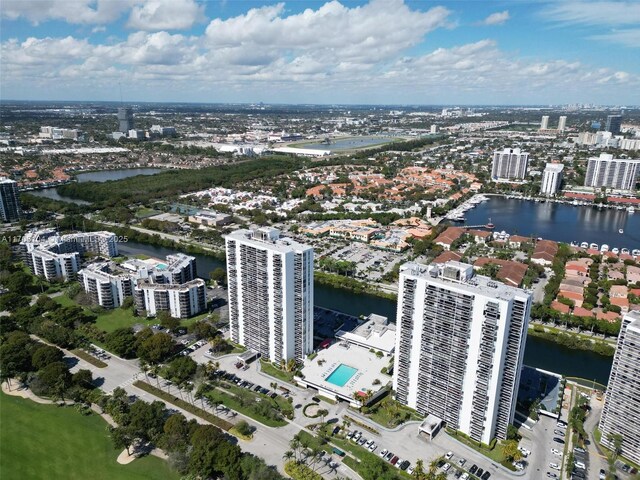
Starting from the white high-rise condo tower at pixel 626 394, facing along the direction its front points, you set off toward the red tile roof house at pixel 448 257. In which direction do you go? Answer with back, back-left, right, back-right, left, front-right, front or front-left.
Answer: right

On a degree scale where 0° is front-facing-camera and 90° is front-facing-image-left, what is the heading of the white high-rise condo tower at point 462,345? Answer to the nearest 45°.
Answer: approximately 45°

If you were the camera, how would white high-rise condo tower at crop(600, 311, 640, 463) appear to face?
facing the viewer and to the left of the viewer

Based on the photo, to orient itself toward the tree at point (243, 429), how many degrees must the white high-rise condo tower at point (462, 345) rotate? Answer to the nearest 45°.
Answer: approximately 45° to its right

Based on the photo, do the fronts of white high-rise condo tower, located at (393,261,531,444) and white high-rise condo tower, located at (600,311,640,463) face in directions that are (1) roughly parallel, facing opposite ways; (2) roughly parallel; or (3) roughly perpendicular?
roughly parallel

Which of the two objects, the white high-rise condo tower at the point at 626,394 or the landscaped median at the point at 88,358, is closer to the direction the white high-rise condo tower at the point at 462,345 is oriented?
the landscaped median

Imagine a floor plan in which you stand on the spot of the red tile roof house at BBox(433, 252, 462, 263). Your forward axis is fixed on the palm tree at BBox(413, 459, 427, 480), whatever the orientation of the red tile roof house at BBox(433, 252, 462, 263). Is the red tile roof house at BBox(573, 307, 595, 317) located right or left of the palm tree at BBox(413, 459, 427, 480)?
left

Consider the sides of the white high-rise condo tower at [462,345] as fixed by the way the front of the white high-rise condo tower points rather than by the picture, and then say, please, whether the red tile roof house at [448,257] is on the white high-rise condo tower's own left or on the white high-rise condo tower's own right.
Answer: on the white high-rise condo tower's own right

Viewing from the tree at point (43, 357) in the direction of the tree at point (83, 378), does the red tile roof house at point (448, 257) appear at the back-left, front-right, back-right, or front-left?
front-left

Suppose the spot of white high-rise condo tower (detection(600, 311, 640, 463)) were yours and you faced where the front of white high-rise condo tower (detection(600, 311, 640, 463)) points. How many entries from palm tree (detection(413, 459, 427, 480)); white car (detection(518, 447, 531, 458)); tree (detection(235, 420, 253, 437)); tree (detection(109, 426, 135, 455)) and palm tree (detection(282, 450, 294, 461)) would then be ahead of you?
5

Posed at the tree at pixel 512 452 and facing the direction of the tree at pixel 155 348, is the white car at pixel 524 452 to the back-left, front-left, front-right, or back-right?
back-right

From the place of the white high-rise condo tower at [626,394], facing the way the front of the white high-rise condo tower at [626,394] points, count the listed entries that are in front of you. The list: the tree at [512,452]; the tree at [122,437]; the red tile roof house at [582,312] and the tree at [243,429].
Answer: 3

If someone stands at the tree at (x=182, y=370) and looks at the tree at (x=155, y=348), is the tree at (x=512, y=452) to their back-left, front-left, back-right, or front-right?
back-right

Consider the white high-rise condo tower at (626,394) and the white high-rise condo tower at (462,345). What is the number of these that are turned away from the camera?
0

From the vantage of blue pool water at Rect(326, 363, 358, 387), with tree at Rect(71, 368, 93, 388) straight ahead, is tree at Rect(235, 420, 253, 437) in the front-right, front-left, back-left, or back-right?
front-left
